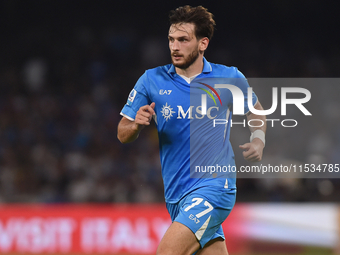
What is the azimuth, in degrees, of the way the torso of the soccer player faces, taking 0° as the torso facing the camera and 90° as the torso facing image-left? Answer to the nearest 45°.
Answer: approximately 45°
